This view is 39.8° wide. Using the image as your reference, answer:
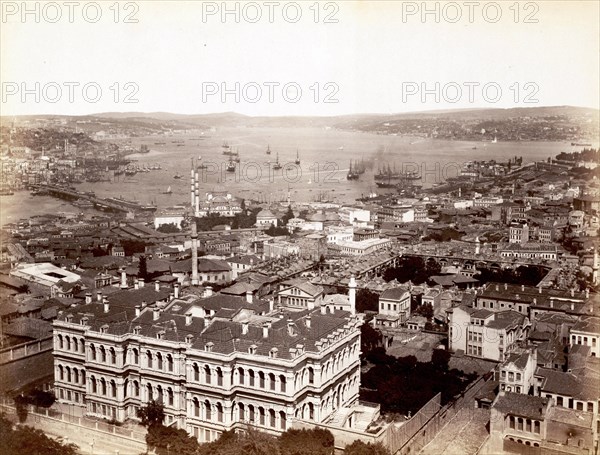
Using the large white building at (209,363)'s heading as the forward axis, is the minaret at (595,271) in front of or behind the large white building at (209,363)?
behind

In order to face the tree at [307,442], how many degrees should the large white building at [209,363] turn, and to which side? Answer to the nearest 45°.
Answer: approximately 90° to its left

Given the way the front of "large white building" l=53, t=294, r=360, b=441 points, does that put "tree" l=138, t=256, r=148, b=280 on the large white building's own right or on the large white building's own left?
on the large white building's own right

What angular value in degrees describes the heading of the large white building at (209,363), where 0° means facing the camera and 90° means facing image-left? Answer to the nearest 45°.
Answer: approximately 45°

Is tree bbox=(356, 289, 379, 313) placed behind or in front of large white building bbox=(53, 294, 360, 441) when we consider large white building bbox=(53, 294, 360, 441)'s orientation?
behind
